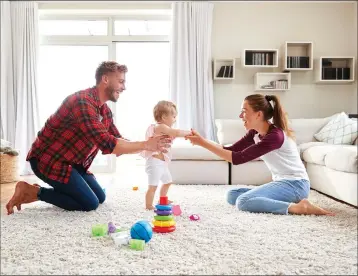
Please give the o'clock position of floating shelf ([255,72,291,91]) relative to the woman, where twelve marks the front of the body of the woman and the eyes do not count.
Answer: The floating shelf is roughly at 3 o'clock from the woman.

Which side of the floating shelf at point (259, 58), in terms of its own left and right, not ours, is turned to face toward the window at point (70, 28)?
right

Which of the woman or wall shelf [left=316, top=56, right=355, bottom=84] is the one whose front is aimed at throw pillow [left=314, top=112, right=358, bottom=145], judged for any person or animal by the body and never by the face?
the wall shelf

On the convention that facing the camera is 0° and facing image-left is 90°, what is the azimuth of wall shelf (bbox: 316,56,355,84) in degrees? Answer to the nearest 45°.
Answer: approximately 0°

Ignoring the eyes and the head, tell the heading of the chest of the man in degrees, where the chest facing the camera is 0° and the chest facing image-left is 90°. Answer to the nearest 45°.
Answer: approximately 270°

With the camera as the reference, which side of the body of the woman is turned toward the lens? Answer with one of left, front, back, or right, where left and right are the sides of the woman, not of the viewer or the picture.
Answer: left

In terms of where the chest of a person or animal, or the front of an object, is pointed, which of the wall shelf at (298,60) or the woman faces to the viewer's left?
the woman
